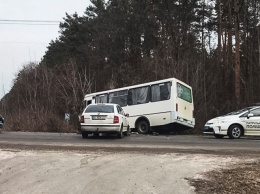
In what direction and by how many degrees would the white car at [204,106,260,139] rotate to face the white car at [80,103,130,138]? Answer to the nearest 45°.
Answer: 0° — it already faces it

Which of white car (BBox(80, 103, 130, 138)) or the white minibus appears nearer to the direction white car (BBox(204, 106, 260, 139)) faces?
the white car

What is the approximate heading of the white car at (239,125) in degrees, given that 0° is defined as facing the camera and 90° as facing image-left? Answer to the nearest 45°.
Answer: approximately 45°

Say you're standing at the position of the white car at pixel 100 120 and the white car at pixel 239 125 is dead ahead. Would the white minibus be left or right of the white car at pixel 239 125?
left
